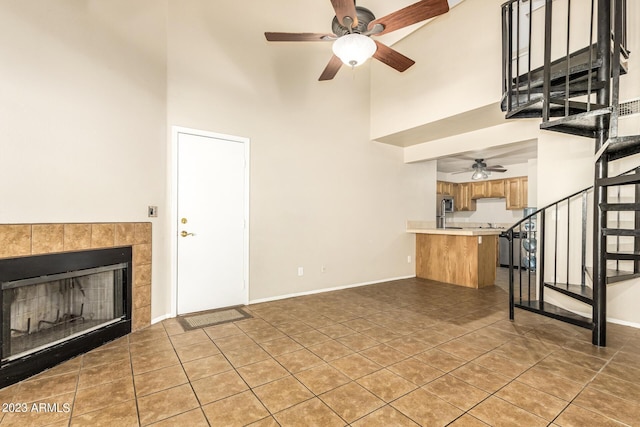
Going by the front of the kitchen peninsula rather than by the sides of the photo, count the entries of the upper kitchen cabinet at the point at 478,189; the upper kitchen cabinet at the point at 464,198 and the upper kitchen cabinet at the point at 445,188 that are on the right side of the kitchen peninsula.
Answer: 0

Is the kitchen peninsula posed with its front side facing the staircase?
no
